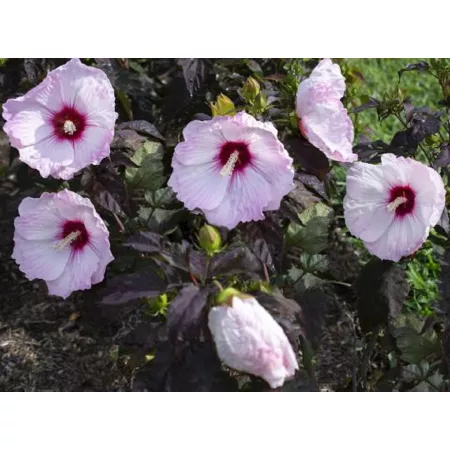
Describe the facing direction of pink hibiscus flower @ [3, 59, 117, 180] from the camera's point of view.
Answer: facing the viewer

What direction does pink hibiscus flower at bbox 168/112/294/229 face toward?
toward the camera

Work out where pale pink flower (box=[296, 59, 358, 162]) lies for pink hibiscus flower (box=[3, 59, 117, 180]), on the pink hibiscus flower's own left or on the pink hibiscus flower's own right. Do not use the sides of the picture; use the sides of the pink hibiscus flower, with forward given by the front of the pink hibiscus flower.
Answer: on the pink hibiscus flower's own left

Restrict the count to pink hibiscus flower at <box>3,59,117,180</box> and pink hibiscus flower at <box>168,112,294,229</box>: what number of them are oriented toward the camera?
2

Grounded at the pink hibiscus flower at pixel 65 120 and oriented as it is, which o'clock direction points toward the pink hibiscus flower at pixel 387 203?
the pink hibiscus flower at pixel 387 203 is roughly at 10 o'clock from the pink hibiscus flower at pixel 65 120.

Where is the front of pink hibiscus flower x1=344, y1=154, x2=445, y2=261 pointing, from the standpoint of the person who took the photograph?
facing the viewer and to the left of the viewer
